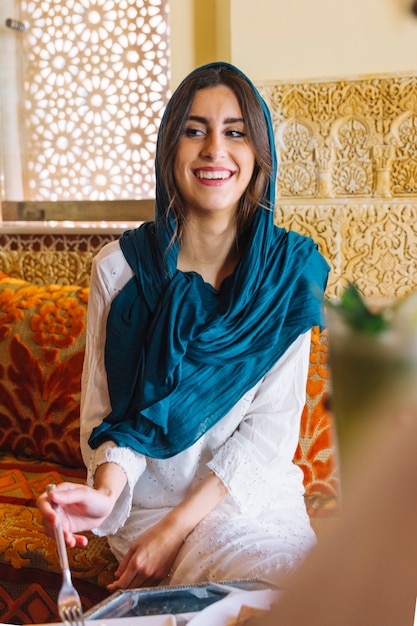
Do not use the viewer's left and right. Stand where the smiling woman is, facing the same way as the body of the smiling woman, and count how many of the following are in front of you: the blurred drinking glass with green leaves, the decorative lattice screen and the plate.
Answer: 2

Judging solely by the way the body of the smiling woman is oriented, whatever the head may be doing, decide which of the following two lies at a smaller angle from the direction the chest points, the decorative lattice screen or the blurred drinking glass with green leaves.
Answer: the blurred drinking glass with green leaves

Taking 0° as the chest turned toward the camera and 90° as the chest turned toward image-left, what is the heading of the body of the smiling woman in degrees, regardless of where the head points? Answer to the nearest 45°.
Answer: approximately 0°

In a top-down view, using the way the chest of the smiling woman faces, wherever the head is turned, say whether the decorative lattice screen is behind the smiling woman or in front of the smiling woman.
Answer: behind

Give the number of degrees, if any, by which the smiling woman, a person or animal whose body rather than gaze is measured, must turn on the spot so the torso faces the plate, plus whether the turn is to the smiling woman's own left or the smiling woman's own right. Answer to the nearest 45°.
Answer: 0° — they already face it

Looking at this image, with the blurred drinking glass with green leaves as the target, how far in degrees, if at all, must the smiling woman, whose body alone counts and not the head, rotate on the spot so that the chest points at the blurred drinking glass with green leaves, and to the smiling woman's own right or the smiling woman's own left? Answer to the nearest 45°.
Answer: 0° — they already face it
